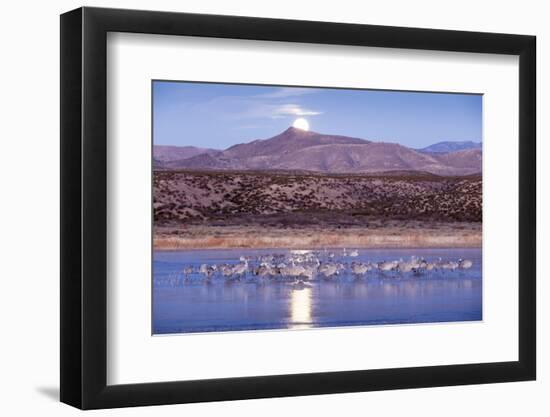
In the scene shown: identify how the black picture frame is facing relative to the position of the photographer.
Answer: facing the viewer and to the right of the viewer
